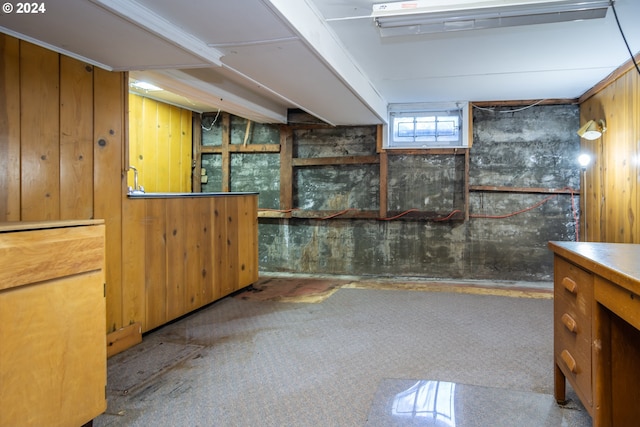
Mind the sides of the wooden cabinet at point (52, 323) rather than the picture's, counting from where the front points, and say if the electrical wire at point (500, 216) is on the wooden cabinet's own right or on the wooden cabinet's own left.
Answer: on the wooden cabinet's own left

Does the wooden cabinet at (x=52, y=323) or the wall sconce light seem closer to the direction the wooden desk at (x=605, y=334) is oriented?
the wooden cabinet

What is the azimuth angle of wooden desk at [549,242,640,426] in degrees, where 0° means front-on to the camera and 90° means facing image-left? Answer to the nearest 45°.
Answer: approximately 45°

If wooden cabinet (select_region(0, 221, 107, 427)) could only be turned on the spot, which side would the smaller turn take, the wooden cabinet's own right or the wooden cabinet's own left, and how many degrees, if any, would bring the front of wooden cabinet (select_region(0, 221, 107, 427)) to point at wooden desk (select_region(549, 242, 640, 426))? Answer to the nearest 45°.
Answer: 0° — it already faces it

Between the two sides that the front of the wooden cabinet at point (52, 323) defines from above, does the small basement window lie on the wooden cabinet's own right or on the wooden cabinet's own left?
on the wooden cabinet's own left

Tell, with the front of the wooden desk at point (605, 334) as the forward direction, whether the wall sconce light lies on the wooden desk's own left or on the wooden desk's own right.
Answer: on the wooden desk's own right

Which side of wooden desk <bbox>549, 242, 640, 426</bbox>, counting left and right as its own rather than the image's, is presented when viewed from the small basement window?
right

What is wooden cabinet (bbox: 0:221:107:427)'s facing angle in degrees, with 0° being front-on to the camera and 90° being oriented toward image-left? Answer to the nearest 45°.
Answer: approximately 315°

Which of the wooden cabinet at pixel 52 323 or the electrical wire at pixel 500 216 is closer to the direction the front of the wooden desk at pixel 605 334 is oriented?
the wooden cabinet

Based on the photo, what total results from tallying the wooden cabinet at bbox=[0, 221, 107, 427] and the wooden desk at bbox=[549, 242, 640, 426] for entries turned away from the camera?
0

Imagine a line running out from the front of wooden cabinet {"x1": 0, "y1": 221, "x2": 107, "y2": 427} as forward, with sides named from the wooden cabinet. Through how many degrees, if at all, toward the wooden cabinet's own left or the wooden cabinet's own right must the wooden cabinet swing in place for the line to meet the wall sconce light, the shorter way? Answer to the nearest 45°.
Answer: approximately 45° to the wooden cabinet's own left
